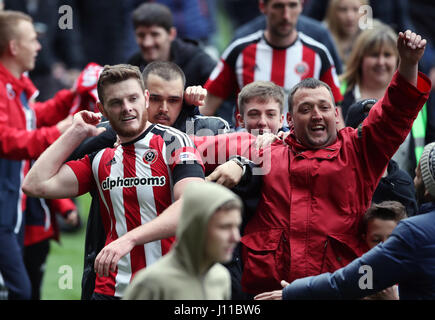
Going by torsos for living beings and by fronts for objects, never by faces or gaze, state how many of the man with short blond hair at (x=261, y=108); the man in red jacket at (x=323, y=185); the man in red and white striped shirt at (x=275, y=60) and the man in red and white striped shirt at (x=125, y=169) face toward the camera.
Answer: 4

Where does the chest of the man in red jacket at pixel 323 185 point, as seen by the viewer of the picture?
toward the camera

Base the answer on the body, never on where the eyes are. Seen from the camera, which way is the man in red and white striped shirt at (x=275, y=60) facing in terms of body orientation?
toward the camera

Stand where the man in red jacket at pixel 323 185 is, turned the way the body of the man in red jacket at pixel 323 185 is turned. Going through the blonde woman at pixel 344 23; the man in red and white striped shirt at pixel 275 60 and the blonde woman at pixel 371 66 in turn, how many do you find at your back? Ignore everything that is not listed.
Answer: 3

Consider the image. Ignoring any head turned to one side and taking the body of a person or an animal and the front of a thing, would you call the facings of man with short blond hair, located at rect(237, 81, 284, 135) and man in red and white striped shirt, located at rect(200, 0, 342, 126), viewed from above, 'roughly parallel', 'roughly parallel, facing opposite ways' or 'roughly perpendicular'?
roughly parallel

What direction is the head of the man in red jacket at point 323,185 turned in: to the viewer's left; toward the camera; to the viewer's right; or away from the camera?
toward the camera

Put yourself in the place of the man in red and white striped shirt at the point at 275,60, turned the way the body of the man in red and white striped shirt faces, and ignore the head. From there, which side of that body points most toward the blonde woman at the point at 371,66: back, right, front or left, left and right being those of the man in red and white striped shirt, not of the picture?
left

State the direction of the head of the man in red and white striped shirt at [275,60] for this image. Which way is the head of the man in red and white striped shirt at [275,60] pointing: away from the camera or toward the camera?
toward the camera

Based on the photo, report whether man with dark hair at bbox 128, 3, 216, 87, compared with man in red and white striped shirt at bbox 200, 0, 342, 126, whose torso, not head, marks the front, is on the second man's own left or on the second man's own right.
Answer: on the second man's own right

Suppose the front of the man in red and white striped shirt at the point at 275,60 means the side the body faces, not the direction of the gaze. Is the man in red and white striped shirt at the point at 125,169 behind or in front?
in front

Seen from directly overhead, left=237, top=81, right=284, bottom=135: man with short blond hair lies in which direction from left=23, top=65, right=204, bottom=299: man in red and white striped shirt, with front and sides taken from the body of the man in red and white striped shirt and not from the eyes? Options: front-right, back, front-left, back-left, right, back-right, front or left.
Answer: back-left

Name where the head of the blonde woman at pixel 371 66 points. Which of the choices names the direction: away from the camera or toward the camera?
toward the camera

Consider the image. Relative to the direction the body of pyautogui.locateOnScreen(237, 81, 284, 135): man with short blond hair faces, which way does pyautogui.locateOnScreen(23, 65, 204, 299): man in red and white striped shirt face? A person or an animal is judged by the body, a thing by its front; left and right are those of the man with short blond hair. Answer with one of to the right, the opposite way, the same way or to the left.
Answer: the same way

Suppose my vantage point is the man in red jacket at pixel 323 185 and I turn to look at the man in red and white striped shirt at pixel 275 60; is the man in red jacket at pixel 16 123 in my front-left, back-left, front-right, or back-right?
front-left
